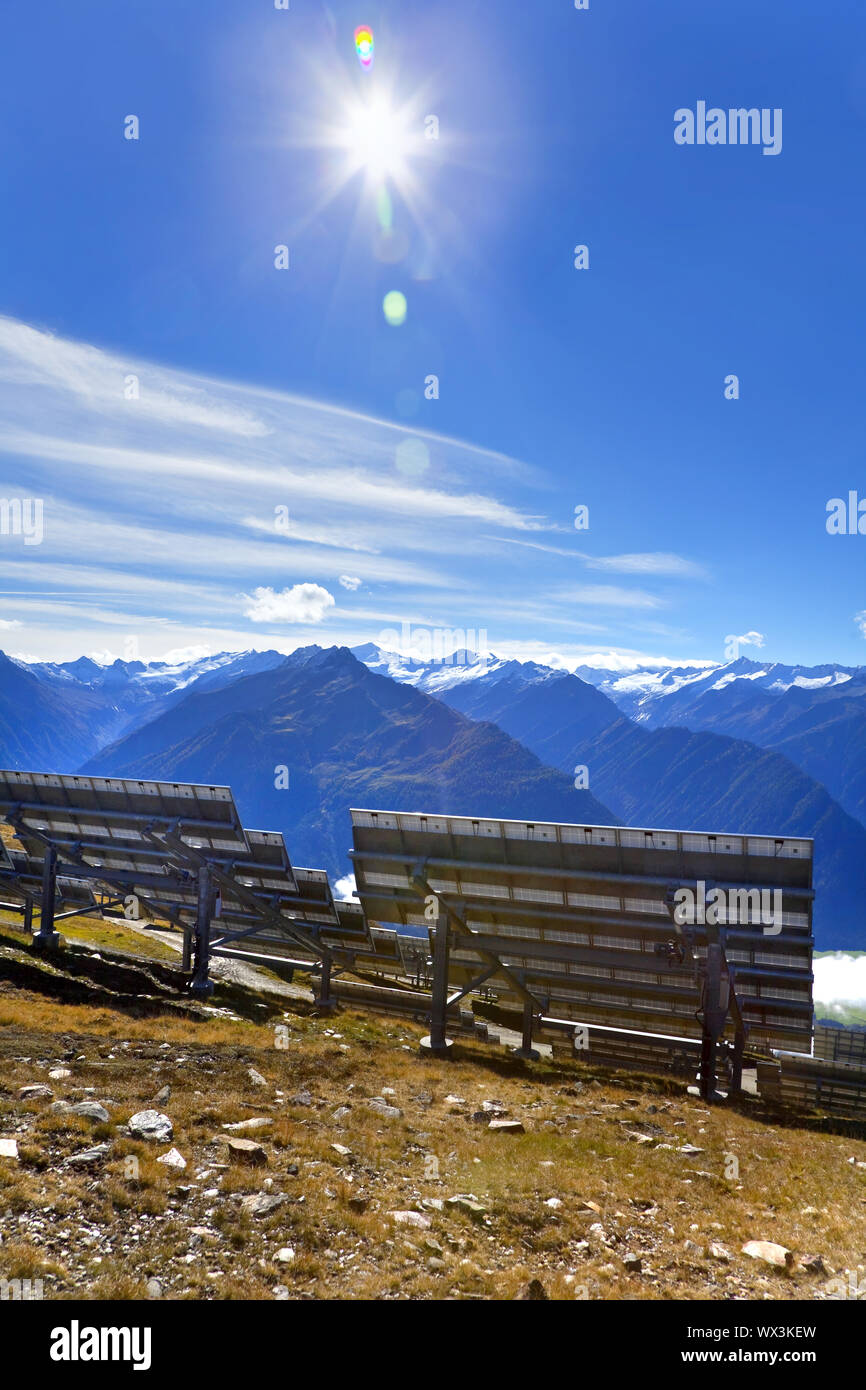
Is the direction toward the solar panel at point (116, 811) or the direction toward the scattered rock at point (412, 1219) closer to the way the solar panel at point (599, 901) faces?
the solar panel

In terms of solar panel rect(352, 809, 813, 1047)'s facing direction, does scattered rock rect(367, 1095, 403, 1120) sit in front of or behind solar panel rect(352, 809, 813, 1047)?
behind

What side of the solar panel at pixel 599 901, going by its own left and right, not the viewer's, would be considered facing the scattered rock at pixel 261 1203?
back

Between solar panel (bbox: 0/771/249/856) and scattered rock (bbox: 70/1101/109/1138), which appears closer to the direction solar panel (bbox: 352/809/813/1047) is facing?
the solar panel

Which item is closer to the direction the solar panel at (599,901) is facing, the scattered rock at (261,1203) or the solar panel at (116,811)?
the solar panel

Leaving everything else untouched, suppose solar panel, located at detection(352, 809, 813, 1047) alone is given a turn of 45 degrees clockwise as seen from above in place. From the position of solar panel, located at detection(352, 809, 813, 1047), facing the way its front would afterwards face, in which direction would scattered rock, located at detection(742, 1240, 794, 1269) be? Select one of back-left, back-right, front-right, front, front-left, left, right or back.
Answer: back-right

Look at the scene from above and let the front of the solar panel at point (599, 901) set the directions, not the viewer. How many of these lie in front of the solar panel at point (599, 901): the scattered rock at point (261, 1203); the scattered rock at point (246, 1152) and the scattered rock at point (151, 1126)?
0

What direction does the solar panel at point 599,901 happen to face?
away from the camera

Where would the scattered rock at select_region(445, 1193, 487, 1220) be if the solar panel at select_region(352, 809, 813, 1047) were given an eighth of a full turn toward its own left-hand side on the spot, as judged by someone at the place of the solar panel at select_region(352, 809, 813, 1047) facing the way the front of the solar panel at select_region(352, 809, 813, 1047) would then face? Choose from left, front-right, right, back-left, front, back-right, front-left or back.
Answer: back-left

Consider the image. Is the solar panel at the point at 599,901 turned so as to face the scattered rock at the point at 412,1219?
no

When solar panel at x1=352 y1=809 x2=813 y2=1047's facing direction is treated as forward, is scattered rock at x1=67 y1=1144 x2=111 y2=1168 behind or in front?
behind

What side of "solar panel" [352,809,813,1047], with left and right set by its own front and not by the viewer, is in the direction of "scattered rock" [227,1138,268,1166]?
back

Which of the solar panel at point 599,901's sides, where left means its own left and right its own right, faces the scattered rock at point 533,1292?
back

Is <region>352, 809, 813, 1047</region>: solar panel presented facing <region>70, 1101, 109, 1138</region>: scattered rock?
no
